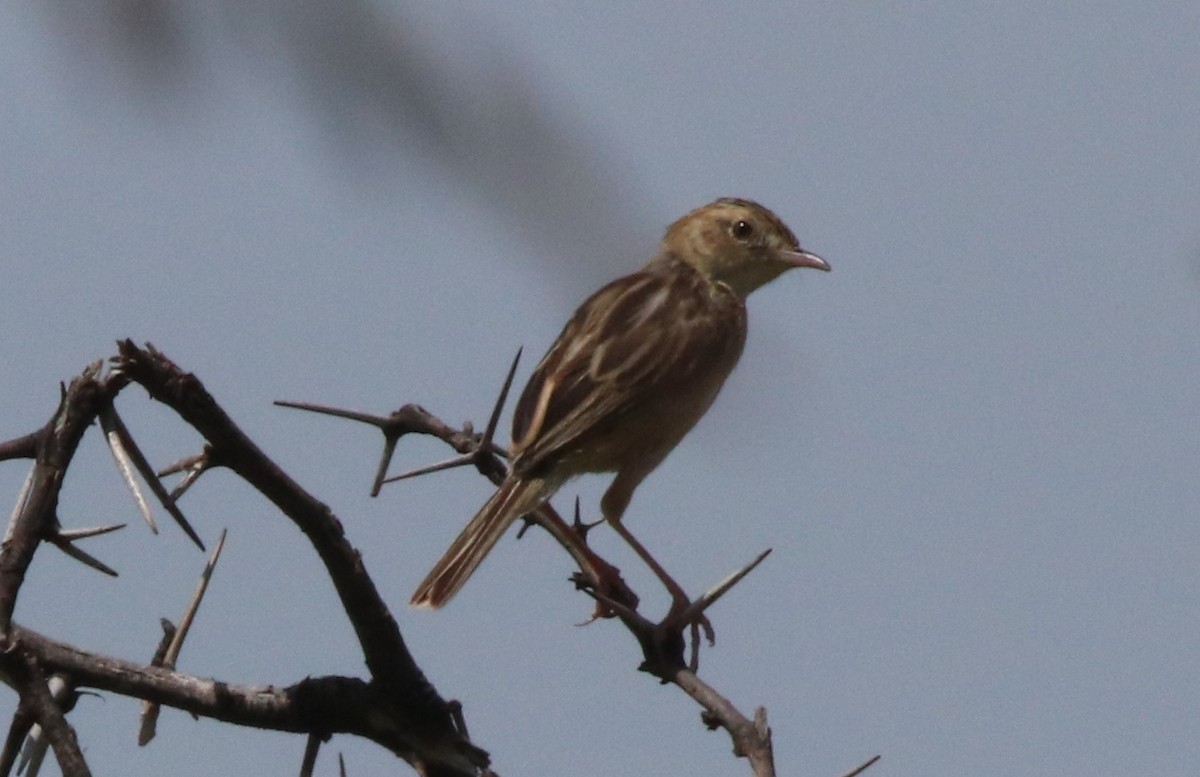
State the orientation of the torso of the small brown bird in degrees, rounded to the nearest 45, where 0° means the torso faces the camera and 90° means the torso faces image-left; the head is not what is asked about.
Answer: approximately 270°
